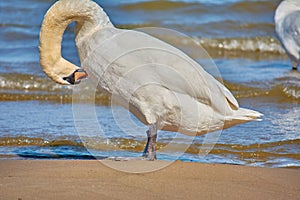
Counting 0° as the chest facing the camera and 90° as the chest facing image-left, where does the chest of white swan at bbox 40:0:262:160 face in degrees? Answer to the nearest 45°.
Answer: approximately 90°

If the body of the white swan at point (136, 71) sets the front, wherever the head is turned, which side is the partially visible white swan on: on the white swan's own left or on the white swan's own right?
on the white swan's own right
